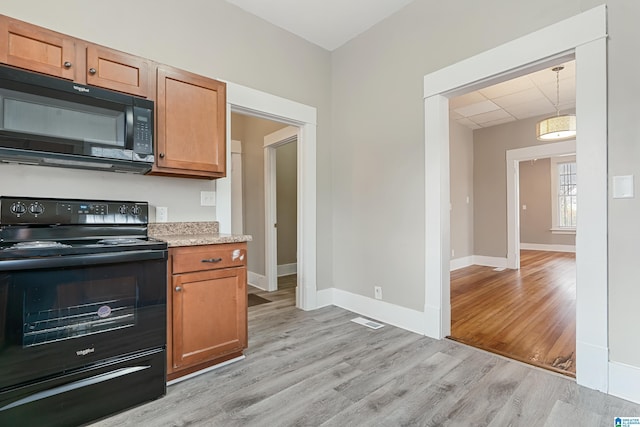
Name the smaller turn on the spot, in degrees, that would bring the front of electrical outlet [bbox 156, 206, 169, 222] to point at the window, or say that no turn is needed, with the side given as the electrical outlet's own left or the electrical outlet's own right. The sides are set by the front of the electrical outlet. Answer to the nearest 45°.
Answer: approximately 90° to the electrical outlet's own left

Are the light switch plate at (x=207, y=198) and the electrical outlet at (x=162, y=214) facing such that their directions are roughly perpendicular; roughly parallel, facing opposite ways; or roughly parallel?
roughly parallel

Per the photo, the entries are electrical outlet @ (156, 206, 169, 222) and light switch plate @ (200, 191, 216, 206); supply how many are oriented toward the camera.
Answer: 2

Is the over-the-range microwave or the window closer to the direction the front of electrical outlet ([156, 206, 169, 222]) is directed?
the over-the-range microwave

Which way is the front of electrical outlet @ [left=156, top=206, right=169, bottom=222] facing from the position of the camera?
facing the viewer

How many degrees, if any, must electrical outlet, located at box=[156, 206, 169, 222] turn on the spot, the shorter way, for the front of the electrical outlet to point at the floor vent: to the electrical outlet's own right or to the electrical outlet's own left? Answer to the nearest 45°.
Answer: approximately 90° to the electrical outlet's own left

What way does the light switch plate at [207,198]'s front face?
toward the camera

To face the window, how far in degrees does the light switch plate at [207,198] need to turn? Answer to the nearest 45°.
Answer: approximately 90° to its left

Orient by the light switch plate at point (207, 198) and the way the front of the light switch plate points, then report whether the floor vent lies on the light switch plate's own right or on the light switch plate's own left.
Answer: on the light switch plate's own left
